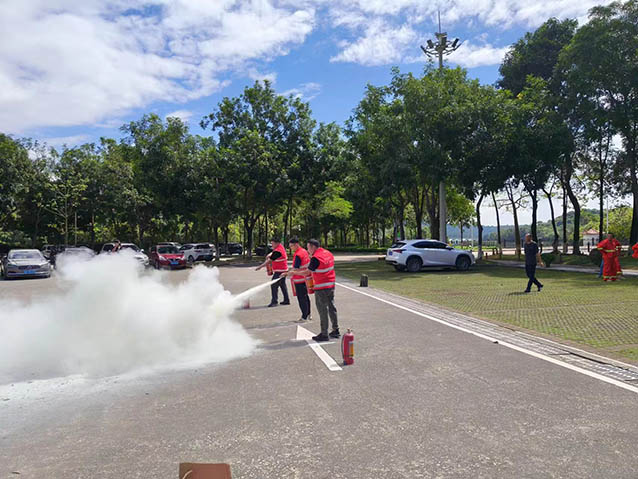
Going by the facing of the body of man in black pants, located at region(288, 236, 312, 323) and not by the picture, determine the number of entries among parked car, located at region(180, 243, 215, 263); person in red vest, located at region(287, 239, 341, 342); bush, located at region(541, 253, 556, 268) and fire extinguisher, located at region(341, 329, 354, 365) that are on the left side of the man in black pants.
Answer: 2

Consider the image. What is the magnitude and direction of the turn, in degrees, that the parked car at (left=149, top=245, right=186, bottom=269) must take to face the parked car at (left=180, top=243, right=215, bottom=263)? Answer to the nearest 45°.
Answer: approximately 135° to its left

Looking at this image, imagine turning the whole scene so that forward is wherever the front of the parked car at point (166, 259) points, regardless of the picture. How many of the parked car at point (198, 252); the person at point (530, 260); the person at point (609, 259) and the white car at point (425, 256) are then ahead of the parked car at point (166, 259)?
3

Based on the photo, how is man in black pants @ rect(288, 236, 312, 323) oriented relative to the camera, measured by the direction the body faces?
to the viewer's left

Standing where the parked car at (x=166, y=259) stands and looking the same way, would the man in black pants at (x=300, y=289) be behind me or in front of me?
in front

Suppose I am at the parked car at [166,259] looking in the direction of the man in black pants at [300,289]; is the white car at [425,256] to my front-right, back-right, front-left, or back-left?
front-left
